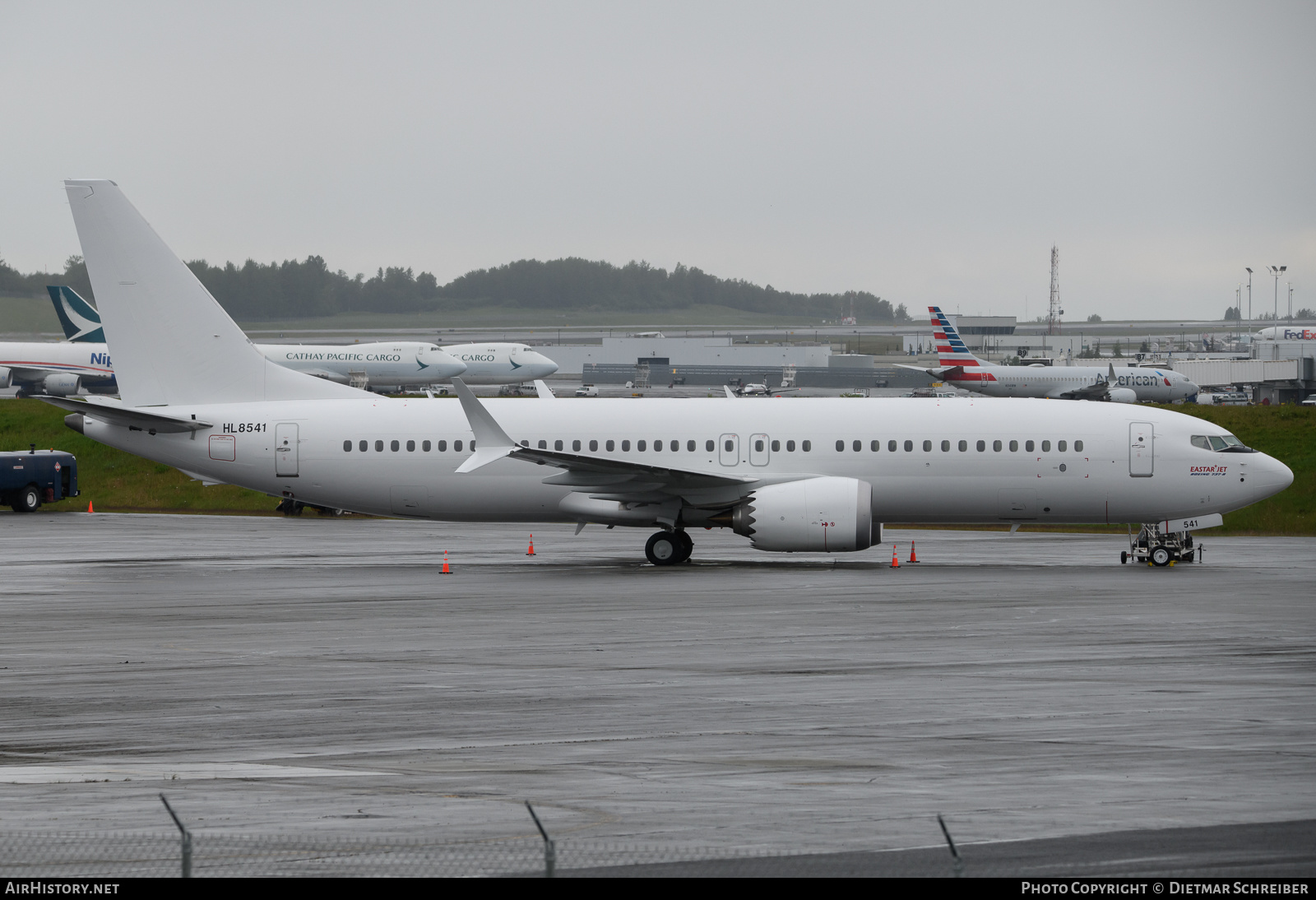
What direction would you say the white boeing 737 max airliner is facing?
to the viewer's right
